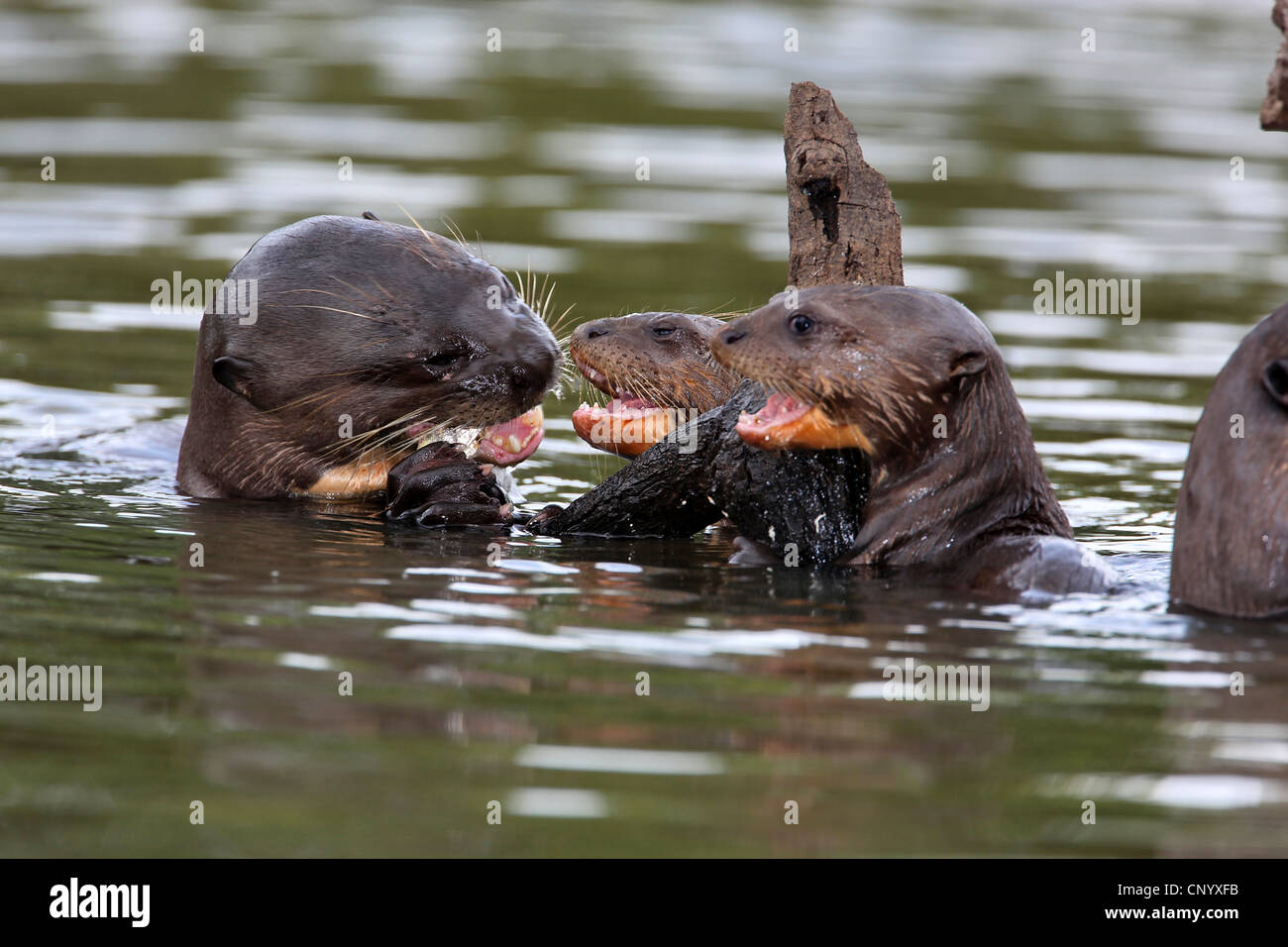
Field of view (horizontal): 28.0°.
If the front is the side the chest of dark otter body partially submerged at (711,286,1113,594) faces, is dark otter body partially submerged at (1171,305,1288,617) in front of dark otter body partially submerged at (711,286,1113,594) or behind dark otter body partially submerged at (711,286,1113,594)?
behind

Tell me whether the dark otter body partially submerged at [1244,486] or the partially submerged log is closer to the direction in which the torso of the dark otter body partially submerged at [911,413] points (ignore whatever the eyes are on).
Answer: the partially submerged log

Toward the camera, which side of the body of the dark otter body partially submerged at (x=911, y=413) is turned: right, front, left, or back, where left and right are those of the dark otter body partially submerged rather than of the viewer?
left
